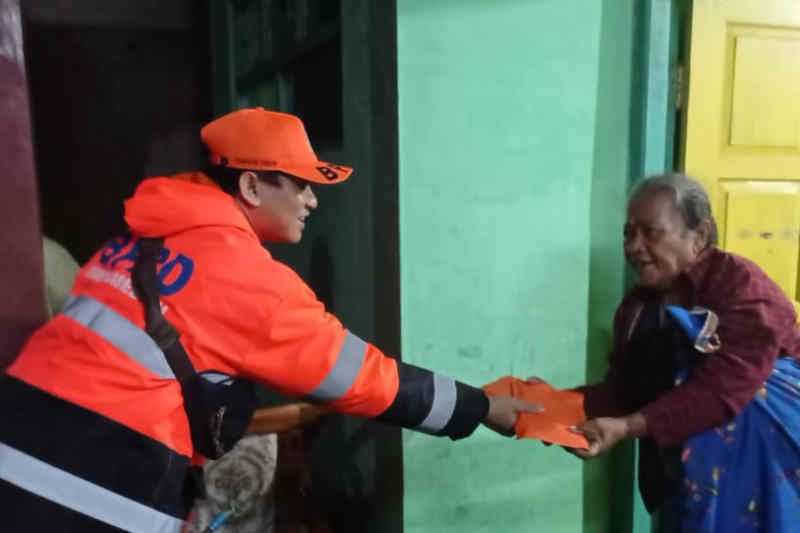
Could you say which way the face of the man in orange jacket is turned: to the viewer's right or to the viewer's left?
to the viewer's right

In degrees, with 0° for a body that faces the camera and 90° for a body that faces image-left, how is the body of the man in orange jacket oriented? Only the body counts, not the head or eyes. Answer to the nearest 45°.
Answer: approximately 225°

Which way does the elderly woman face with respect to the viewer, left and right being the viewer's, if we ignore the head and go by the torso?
facing the viewer and to the left of the viewer

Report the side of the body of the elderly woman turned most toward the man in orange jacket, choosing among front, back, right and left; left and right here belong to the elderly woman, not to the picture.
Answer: front

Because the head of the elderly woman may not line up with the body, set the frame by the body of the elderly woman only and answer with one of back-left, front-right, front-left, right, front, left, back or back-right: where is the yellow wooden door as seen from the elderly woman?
back-right

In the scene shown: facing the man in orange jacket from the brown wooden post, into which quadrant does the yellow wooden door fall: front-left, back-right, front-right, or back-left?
front-left

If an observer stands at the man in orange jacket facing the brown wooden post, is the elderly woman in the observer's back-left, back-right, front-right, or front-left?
back-right

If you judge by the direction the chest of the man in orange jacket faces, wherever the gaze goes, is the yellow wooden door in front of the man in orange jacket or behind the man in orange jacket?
in front

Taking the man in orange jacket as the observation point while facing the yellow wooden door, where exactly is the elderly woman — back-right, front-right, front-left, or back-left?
front-right

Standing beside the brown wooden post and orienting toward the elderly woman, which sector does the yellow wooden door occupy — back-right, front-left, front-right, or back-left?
front-left

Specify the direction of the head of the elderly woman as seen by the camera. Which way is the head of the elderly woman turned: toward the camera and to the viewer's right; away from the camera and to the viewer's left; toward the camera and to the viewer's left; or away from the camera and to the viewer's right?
toward the camera and to the viewer's left

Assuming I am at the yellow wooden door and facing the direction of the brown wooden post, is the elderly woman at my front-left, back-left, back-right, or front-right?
front-left
